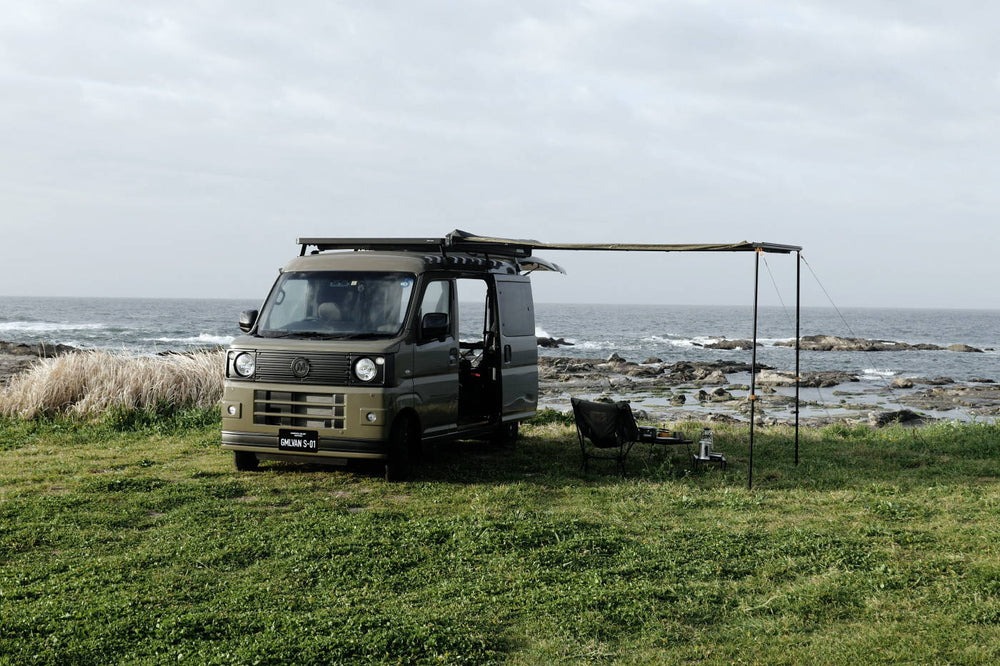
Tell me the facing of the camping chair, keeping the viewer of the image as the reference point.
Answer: facing away from the viewer and to the right of the viewer

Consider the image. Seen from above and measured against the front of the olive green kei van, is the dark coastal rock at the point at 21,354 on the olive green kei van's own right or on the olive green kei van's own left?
on the olive green kei van's own right

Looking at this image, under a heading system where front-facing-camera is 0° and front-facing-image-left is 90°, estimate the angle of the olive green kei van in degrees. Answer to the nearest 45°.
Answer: approximately 45°

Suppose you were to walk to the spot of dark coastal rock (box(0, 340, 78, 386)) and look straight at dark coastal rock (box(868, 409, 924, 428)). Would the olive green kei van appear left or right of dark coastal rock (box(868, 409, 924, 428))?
right

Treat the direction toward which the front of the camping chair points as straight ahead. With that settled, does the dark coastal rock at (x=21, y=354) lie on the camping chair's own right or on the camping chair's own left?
on the camping chair's own left

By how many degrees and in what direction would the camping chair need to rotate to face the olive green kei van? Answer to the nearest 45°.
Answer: approximately 135° to its left

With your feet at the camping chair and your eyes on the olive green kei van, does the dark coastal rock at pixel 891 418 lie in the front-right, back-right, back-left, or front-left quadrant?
back-right

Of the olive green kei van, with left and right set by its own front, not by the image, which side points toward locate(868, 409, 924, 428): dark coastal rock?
back

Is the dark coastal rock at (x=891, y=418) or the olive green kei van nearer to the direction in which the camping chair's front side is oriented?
the dark coastal rock

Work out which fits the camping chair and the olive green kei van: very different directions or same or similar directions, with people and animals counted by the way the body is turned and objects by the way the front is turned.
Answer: very different directions

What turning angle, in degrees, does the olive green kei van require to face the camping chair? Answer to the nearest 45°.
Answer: approximately 135° to its left
